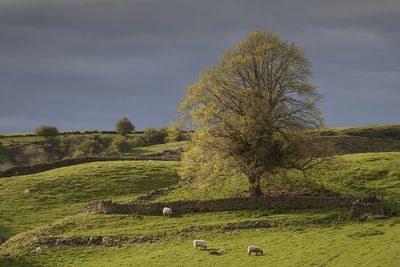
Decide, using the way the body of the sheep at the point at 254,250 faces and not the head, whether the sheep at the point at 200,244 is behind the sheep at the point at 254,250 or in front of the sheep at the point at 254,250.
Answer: behind

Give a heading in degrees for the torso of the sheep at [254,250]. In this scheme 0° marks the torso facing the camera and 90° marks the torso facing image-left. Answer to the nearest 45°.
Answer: approximately 270°
